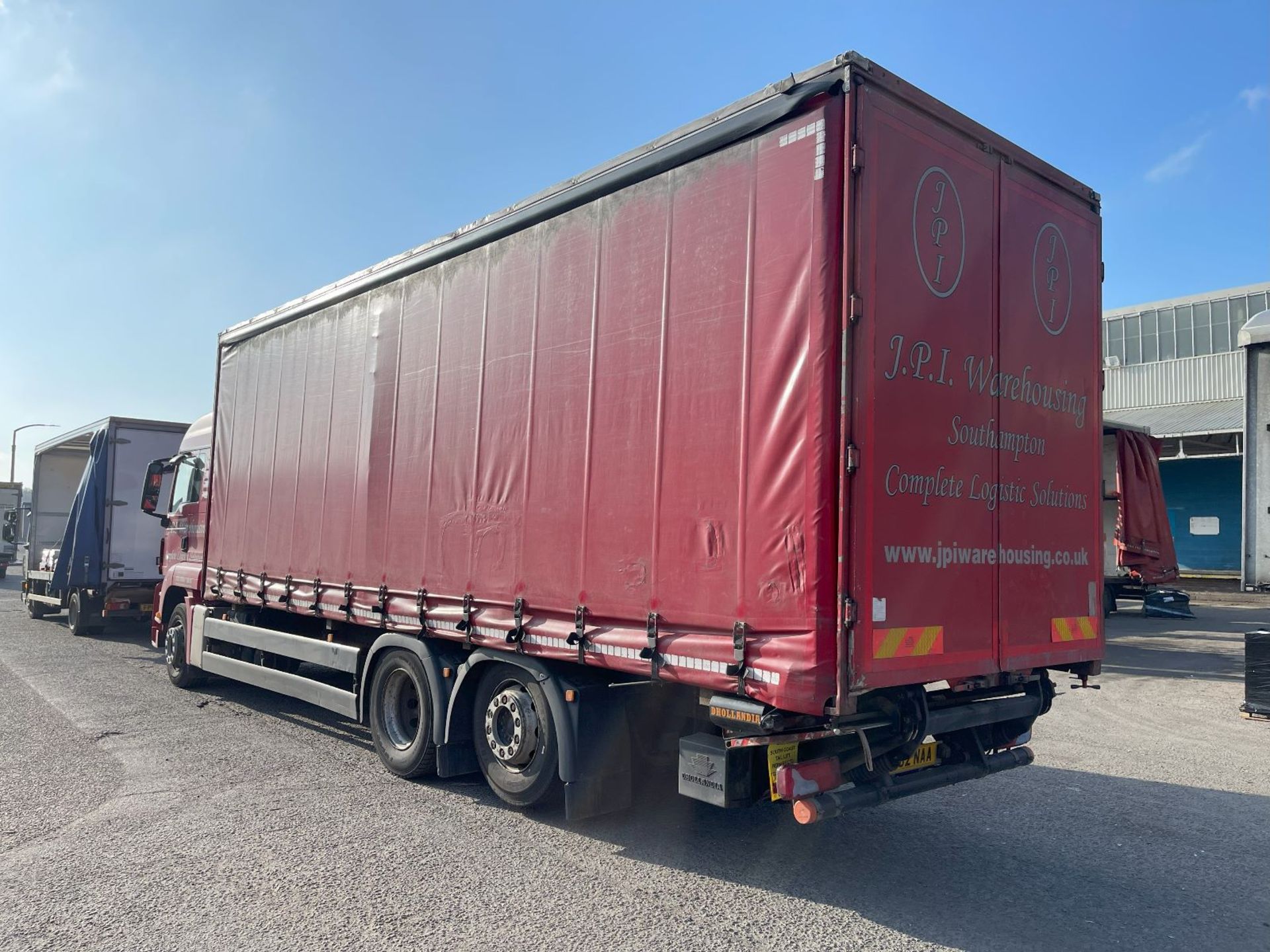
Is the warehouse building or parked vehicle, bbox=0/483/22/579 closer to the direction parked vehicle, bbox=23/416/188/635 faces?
the parked vehicle

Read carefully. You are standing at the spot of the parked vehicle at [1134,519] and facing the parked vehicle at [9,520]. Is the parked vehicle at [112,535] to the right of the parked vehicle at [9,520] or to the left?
left

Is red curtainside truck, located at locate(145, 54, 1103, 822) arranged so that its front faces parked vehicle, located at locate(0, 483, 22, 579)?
yes

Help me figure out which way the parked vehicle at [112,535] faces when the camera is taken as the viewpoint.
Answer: facing away from the viewer and to the left of the viewer

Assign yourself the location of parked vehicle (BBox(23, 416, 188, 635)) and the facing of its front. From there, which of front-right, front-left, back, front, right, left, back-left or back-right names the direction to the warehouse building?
back-right

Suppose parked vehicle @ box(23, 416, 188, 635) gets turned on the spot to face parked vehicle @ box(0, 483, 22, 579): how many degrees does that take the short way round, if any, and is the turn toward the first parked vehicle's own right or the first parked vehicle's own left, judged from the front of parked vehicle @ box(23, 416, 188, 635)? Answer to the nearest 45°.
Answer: approximately 45° to the first parked vehicle's own right

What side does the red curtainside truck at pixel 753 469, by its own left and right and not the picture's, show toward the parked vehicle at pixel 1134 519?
right

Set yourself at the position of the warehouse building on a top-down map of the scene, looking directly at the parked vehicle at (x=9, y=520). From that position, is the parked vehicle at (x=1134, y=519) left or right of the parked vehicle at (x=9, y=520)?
left

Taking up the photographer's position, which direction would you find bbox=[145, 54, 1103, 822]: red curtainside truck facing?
facing away from the viewer and to the left of the viewer
